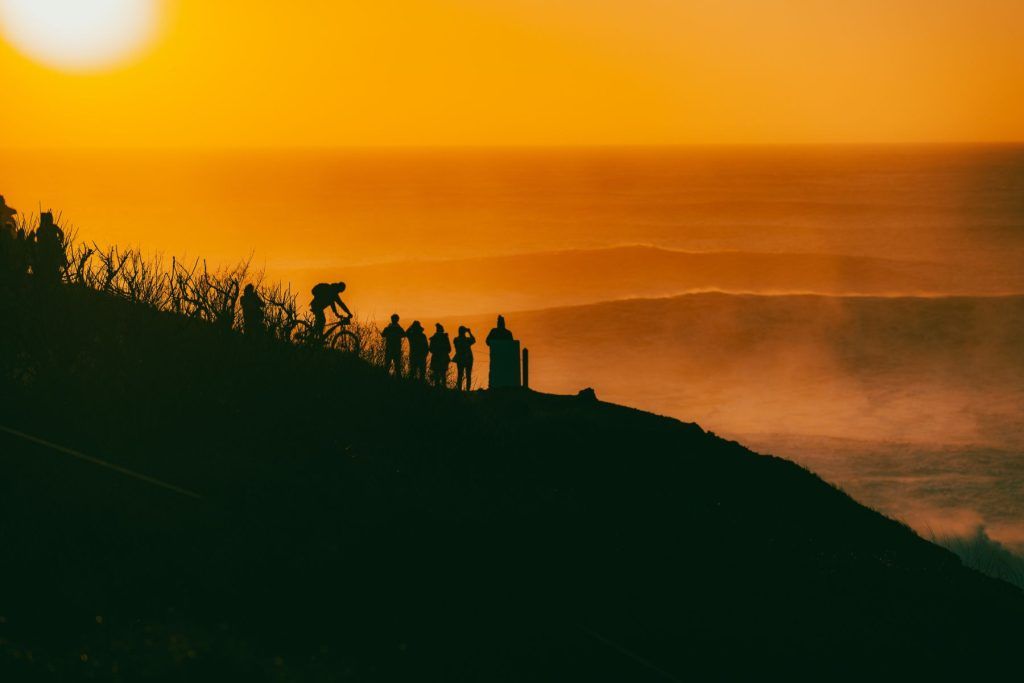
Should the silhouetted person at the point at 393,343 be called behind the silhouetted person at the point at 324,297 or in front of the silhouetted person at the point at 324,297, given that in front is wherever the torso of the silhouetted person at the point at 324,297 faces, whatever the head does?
in front

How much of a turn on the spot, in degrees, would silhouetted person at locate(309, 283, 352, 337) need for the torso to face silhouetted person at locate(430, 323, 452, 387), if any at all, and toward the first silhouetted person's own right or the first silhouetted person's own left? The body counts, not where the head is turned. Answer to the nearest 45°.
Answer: approximately 45° to the first silhouetted person's own left

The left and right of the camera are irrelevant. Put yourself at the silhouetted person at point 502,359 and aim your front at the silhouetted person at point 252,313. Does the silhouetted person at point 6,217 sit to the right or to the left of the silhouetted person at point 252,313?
right

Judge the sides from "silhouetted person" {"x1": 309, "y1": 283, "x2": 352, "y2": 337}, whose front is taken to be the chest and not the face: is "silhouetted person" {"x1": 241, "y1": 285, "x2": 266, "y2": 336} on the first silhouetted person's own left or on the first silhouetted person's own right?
on the first silhouetted person's own right

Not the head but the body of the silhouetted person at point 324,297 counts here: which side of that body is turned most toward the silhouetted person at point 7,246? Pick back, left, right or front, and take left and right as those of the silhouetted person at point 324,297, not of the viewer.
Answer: back

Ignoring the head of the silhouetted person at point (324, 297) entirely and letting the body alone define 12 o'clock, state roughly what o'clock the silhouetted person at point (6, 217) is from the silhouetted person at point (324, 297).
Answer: the silhouetted person at point (6, 217) is roughly at 7 o'clock from the silhouetted person at point (324, 297).

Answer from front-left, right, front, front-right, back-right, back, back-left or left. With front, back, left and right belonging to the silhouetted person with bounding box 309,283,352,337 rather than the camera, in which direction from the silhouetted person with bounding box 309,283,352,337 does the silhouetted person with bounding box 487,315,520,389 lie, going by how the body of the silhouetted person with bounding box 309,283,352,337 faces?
front-left

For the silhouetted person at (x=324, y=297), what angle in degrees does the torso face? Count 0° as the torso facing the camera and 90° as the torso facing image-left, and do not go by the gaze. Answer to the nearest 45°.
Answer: approximately 270°

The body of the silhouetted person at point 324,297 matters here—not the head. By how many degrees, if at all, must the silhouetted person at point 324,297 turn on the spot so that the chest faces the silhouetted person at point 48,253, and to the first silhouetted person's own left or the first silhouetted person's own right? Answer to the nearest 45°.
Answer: approximately 180°
